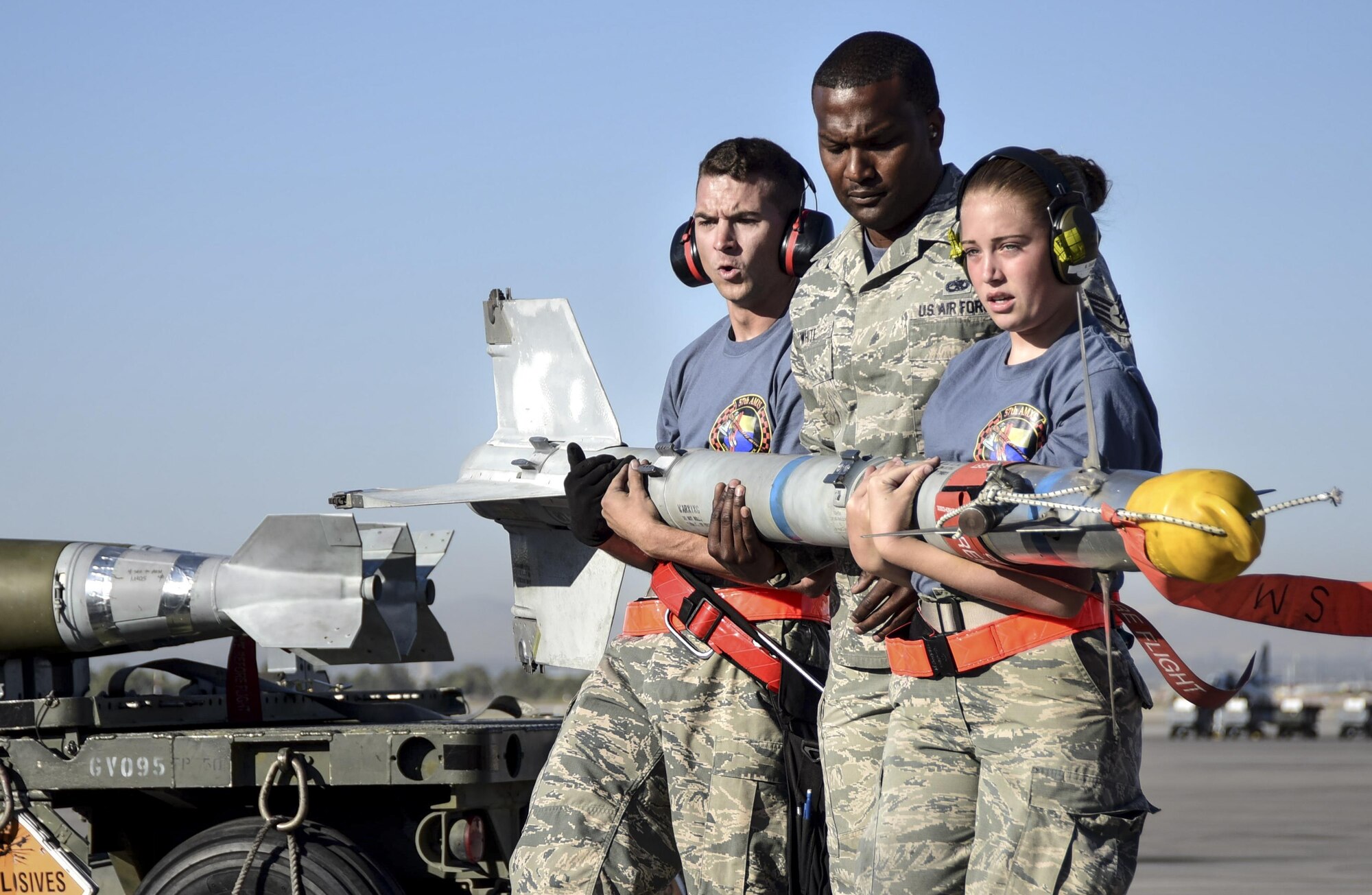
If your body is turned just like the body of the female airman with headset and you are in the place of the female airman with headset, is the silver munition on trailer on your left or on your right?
on your right

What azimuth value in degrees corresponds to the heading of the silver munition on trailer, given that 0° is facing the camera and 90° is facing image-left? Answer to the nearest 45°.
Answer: approximately 90°

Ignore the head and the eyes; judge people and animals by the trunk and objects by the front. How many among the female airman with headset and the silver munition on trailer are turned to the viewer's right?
0

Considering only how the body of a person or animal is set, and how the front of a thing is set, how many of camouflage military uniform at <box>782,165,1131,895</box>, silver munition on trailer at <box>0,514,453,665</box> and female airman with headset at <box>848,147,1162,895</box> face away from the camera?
0

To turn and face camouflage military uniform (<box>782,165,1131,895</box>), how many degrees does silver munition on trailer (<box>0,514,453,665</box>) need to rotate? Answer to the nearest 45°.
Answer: approximately 135° to its left

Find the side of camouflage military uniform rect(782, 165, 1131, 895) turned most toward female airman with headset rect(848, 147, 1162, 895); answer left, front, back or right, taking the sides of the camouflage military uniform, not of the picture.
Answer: left

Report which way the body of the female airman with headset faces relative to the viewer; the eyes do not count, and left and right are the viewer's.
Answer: facing the viewer and to the left of the viewer

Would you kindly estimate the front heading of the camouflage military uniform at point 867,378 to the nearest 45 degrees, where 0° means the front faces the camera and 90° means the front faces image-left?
approximately 45°

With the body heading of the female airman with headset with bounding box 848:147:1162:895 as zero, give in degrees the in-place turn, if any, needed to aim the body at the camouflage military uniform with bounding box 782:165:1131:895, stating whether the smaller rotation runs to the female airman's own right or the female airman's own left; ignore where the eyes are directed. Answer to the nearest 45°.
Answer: approximately 90° to the female airman's own right

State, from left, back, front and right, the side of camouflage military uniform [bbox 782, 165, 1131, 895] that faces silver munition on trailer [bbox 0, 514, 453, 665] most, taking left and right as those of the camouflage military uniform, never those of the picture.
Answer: right

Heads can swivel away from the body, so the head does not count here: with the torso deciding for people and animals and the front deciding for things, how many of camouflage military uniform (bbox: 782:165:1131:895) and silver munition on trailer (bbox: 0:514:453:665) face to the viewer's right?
0
